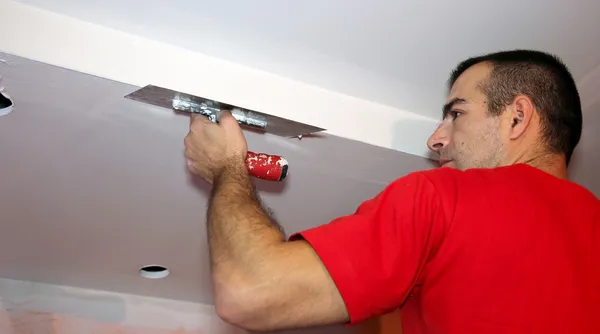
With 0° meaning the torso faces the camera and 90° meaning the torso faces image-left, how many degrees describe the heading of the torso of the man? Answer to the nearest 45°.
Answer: approximately 135°

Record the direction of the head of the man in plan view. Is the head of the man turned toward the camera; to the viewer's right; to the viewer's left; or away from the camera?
to the viewer's left
